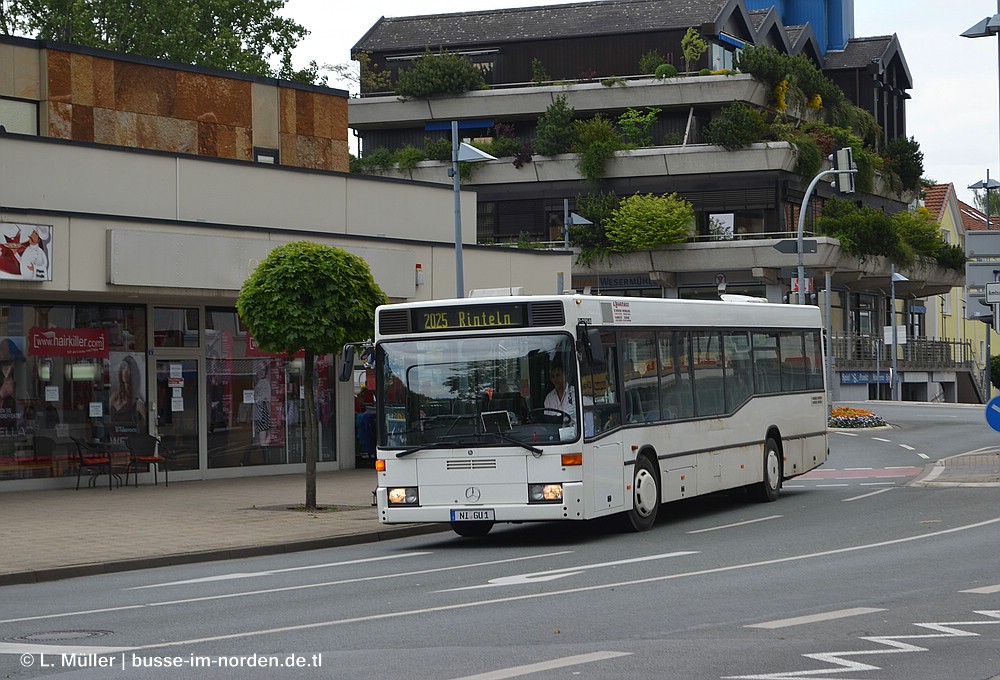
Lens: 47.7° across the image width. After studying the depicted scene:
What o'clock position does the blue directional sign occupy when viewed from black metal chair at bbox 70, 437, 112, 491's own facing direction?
The blue directional sign is roughly at 1 o'clock from the black metal chair.

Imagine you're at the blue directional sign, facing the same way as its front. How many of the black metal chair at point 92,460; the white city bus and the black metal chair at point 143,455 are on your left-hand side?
0

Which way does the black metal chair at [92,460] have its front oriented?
to the viewer's right

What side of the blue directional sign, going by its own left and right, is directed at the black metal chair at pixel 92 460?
right

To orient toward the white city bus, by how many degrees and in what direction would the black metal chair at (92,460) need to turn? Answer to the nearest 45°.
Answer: approximately 45° to its right

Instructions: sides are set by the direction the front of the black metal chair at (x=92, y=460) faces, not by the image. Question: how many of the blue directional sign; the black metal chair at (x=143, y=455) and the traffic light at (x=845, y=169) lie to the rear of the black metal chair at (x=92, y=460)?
0

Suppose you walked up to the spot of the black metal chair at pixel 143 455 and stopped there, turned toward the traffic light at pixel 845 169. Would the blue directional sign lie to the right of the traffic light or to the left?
right

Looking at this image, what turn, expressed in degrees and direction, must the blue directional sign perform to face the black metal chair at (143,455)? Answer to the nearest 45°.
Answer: approximately 90° to its right

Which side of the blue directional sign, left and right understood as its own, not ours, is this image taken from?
front

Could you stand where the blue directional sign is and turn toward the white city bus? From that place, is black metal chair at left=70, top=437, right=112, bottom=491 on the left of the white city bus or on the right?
right

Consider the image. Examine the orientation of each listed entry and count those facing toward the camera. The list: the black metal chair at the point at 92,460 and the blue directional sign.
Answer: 1

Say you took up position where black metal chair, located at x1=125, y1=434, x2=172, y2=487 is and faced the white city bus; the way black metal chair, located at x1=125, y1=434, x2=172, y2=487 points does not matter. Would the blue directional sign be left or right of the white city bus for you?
left

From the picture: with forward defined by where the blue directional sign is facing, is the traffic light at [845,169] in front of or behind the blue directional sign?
behind

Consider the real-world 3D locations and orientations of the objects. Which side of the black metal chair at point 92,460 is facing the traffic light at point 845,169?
front
